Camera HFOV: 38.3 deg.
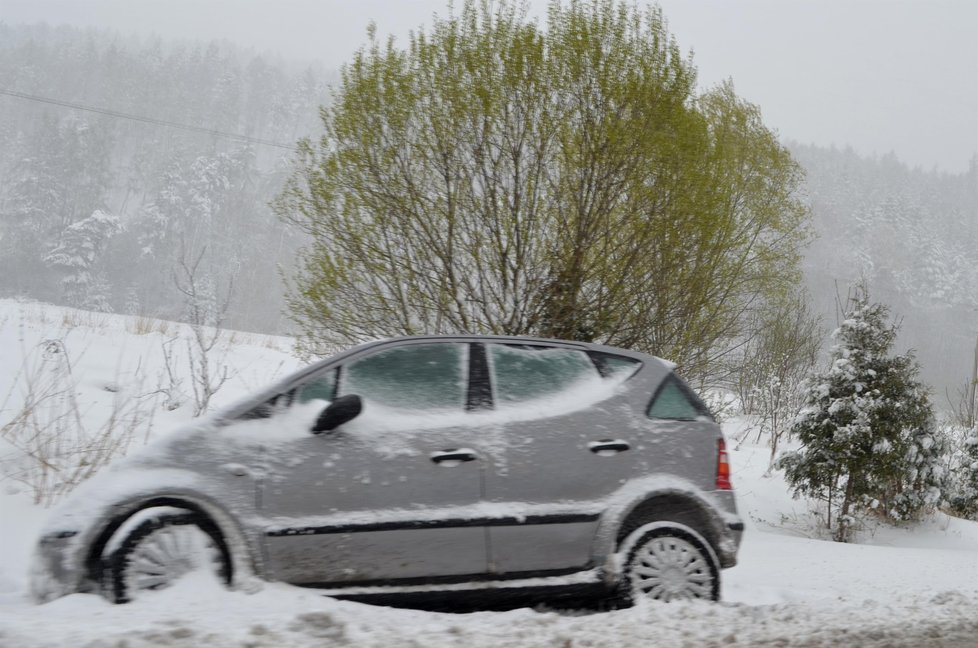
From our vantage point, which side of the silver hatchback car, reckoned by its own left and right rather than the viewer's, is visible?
left

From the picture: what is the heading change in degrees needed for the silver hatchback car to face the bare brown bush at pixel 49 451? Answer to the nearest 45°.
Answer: approximately 45° to its right

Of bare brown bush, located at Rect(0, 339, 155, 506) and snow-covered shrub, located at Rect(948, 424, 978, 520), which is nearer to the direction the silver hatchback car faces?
the bare brown bush

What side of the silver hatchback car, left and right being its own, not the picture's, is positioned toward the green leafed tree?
right

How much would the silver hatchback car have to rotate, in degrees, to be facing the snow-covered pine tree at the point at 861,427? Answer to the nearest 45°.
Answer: approximately 135° to its right

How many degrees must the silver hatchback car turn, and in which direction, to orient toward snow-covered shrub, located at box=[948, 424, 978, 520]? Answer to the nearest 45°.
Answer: approximately 135° to its right

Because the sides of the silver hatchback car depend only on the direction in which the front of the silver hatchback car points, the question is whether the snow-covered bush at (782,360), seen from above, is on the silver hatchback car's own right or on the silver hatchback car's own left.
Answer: on the silver hatchback car's own right
